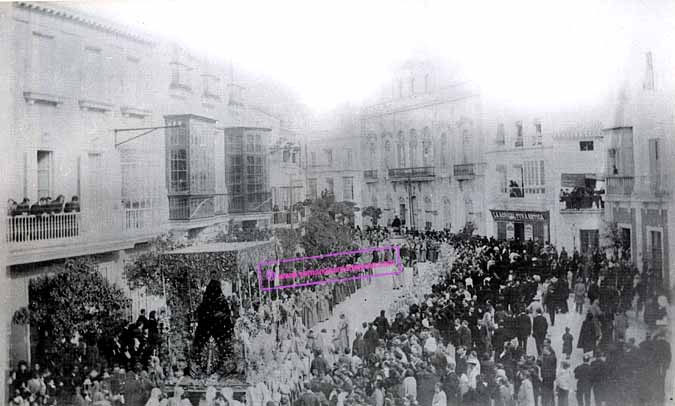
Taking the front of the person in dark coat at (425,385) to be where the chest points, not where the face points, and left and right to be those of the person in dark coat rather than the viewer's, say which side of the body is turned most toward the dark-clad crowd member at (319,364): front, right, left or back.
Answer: left

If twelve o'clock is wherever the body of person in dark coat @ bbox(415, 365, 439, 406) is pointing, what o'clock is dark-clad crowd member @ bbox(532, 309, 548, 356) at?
The dark-clad crowd member is roughly at 1 o'clock from the person in dark coat.

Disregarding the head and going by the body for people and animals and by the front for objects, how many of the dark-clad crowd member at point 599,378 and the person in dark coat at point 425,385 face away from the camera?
2

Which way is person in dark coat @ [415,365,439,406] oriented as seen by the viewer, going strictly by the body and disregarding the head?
away from the camera

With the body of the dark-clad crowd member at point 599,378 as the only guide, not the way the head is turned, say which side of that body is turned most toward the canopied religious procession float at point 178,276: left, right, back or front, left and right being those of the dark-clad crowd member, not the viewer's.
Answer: left

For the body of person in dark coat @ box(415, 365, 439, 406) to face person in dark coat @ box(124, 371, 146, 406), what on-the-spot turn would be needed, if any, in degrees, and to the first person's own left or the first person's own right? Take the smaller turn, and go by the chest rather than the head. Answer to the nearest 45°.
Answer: approximately 90° to the first person's own left

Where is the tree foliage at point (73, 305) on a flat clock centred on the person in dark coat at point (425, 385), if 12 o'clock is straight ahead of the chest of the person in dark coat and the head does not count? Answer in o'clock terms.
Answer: The tree foliage is roughly at 9 o'clock from the person in dark coat.

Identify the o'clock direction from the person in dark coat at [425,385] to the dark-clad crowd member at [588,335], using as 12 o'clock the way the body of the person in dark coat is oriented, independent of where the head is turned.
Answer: The dark-clad crowd member is roughly at 3 o'clock from the person in dark coat.

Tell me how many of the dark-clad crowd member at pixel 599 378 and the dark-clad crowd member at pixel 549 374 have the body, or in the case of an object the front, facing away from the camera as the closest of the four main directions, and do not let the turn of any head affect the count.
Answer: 2

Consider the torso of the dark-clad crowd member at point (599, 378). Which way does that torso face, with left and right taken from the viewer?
facing away from the viewer

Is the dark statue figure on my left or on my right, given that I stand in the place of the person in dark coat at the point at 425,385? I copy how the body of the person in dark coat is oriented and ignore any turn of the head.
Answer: on my left

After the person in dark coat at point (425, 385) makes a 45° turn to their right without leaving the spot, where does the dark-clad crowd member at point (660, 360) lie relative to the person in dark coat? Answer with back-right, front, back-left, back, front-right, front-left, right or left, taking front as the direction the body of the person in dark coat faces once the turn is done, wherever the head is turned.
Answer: front-right
